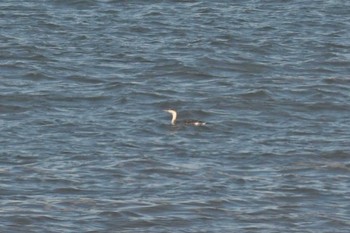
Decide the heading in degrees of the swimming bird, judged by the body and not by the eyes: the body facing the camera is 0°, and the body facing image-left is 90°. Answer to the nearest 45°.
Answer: approximately 90°
